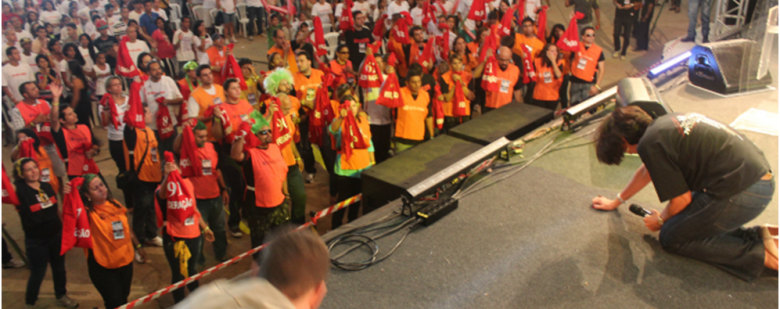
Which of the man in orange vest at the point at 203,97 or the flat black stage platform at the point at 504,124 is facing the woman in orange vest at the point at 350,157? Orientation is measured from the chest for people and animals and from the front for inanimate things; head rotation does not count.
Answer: the man in orange vest

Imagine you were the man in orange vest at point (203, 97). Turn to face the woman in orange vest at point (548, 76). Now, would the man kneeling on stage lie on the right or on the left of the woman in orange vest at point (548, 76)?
right

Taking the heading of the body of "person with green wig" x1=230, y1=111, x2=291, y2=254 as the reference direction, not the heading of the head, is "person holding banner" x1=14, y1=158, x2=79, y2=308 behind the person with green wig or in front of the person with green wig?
behind

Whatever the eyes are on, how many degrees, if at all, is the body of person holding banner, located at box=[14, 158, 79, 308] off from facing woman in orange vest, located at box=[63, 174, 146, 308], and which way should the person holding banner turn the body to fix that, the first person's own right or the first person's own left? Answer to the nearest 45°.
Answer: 0° — they already face them
